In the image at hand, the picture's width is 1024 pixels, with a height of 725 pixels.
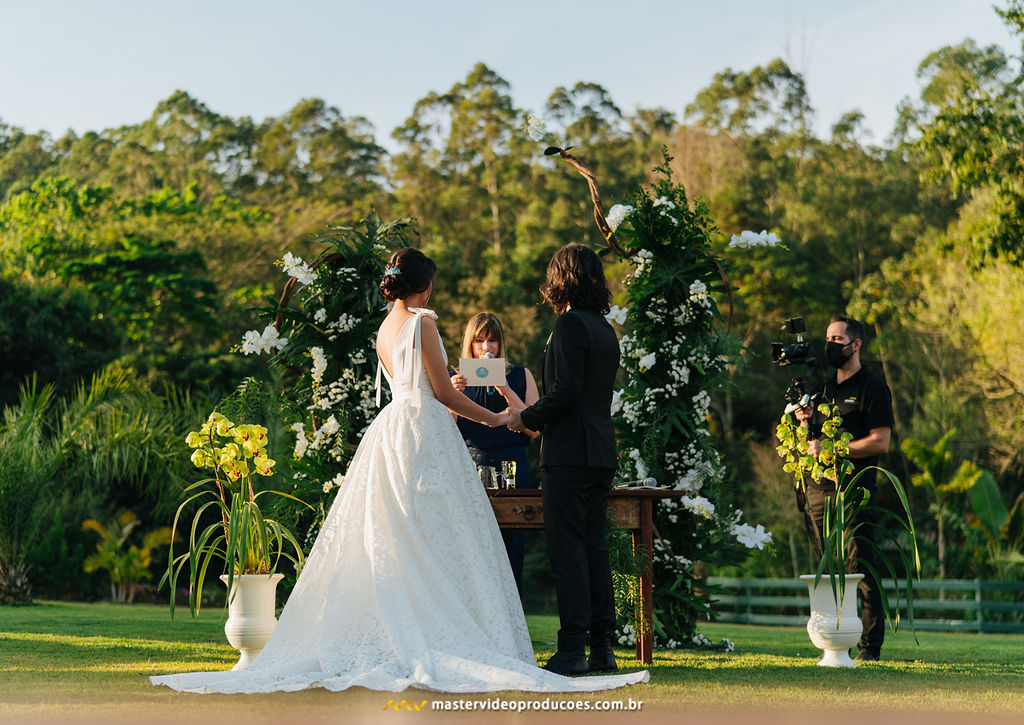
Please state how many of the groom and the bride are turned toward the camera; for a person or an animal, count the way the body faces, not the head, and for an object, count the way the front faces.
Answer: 0

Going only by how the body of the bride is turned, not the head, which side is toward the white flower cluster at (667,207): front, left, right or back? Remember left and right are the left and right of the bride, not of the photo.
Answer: front

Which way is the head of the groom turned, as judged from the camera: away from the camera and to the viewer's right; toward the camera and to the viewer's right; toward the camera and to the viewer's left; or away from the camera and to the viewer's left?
away from the camera and to the viewer's left

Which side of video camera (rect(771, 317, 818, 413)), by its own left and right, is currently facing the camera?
left

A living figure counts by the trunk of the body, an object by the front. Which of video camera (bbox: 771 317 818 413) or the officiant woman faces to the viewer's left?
the video camera

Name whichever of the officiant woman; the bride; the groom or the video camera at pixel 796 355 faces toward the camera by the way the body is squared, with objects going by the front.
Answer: the officiant woman

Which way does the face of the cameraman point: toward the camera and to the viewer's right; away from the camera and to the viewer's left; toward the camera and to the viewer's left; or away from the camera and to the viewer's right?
toward the camera and to the viewer's left

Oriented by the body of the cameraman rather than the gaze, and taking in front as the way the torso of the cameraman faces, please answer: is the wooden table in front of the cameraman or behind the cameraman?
in front

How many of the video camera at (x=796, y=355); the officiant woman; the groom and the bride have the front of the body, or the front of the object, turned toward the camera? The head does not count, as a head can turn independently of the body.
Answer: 1

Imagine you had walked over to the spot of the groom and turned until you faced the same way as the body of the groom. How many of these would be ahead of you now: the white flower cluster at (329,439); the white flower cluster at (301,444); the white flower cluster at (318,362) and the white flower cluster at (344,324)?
4

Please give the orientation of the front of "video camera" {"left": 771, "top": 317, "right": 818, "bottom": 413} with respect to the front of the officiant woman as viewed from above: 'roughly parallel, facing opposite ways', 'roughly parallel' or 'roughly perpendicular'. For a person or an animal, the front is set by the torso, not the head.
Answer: roughly perpendicular

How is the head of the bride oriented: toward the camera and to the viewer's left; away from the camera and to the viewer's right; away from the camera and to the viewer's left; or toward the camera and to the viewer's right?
away from the camera and to the viewer's right

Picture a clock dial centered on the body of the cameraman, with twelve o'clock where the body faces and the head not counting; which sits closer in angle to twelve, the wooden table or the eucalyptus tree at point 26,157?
the wooden table

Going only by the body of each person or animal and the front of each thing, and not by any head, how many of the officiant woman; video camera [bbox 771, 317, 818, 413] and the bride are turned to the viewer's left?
1

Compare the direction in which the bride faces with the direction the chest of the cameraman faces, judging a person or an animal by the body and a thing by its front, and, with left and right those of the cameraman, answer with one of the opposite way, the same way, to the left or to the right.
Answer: the opposite way

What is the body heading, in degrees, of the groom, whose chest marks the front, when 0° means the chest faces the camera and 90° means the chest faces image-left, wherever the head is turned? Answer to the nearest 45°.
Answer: approximately 135°
